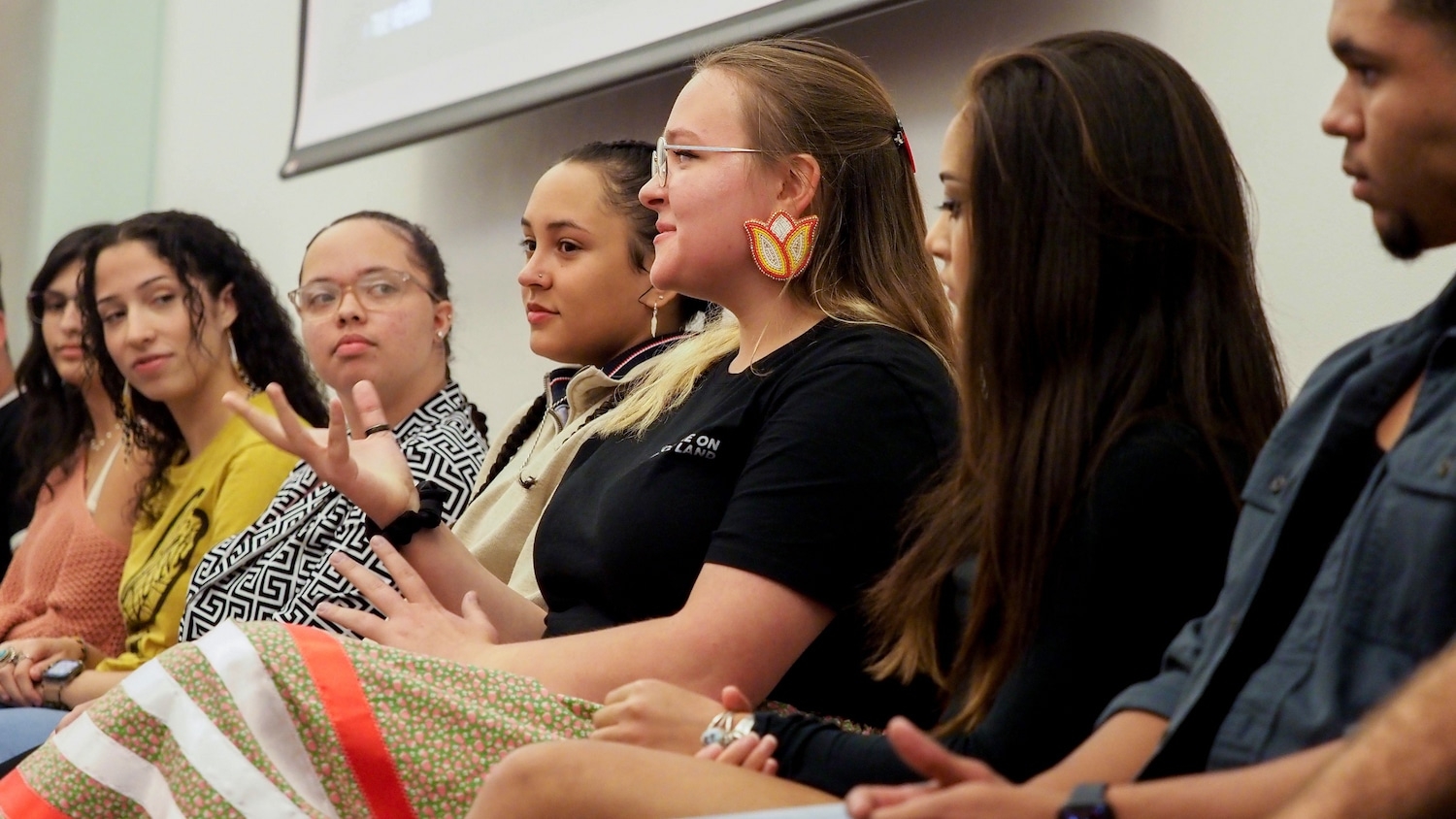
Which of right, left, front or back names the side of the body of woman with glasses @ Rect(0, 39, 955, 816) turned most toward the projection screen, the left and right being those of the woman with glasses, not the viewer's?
right

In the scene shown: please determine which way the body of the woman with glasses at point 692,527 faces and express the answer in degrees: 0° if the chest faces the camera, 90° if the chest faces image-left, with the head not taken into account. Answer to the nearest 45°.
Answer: approximately 90°

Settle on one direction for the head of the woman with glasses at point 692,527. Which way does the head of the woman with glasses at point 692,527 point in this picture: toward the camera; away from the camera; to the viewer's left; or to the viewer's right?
to the viewer's left

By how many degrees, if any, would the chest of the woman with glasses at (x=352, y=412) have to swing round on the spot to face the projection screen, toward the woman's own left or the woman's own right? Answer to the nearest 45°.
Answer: approximately 135° to the woman's own right

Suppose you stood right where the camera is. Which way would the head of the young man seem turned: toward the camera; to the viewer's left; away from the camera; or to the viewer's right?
to the viewer's left

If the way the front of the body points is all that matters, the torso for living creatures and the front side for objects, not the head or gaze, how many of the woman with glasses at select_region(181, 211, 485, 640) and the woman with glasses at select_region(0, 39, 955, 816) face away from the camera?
0

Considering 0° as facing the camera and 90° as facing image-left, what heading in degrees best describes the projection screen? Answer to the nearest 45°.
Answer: approximately 45°

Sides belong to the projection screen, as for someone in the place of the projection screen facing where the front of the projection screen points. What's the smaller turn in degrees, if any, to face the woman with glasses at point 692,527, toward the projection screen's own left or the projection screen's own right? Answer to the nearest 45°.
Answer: approximately 45° to the projection screen's own left

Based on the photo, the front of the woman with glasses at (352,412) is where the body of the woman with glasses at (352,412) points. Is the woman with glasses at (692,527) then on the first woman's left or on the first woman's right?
on the first woman's left

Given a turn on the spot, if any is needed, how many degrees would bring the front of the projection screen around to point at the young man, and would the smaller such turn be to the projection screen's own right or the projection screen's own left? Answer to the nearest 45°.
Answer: approximately 45° to the projection screen's own left

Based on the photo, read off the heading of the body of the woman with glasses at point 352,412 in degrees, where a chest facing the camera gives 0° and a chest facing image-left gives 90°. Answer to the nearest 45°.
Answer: approximately 45°

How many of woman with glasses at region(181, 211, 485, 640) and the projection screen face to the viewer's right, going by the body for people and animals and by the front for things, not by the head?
0
